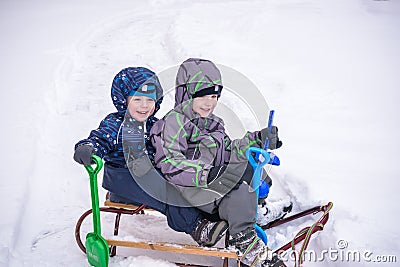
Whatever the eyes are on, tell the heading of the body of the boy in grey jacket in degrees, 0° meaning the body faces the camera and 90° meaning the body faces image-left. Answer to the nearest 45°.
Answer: approximately 315°

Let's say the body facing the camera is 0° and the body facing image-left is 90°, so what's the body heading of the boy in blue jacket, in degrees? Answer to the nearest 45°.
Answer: approximately 315°
